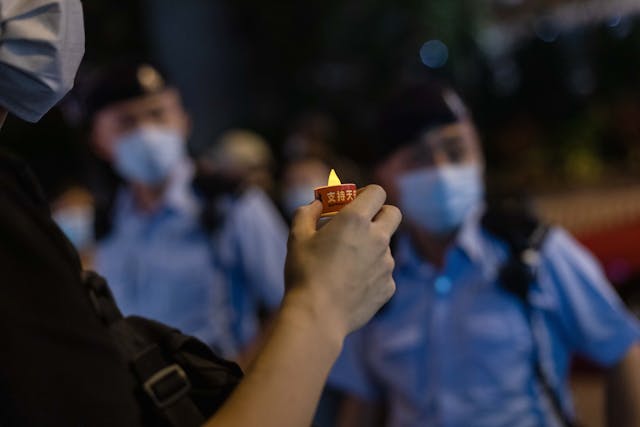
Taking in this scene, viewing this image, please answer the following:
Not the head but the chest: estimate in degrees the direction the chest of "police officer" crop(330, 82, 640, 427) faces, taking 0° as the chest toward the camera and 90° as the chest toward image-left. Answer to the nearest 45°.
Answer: approximately 0°
